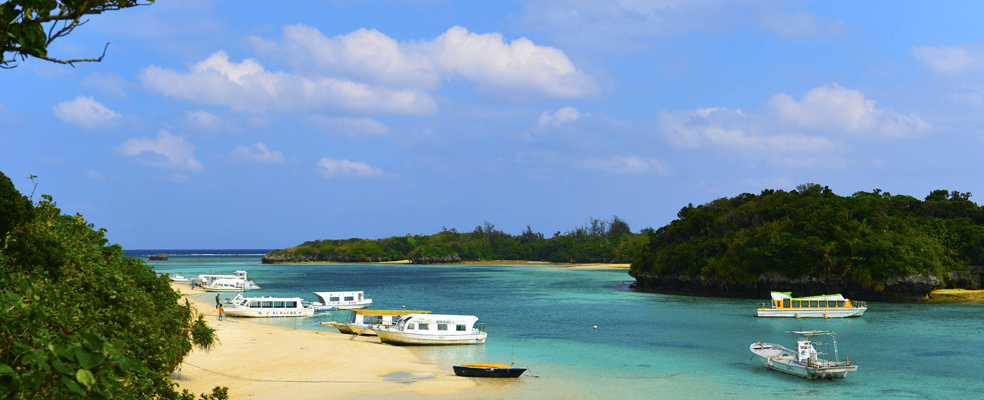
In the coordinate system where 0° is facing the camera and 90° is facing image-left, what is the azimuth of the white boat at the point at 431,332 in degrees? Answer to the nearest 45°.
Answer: approximately 90°

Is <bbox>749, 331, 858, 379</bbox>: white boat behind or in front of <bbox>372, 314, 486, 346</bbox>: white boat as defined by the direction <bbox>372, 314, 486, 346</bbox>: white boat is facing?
behind

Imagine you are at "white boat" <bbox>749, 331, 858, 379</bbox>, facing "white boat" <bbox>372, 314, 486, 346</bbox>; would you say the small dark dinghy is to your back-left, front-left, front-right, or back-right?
front-left

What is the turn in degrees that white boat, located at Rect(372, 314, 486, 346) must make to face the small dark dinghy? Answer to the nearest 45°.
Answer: approximately 90° to its left

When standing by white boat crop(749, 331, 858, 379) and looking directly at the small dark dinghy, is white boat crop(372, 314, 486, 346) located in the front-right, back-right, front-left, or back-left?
front-right

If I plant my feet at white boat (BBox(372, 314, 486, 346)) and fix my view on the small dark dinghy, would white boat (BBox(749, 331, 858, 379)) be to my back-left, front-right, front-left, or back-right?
front-left

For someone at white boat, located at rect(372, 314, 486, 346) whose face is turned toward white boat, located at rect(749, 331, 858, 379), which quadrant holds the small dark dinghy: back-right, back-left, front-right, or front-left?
front-right
